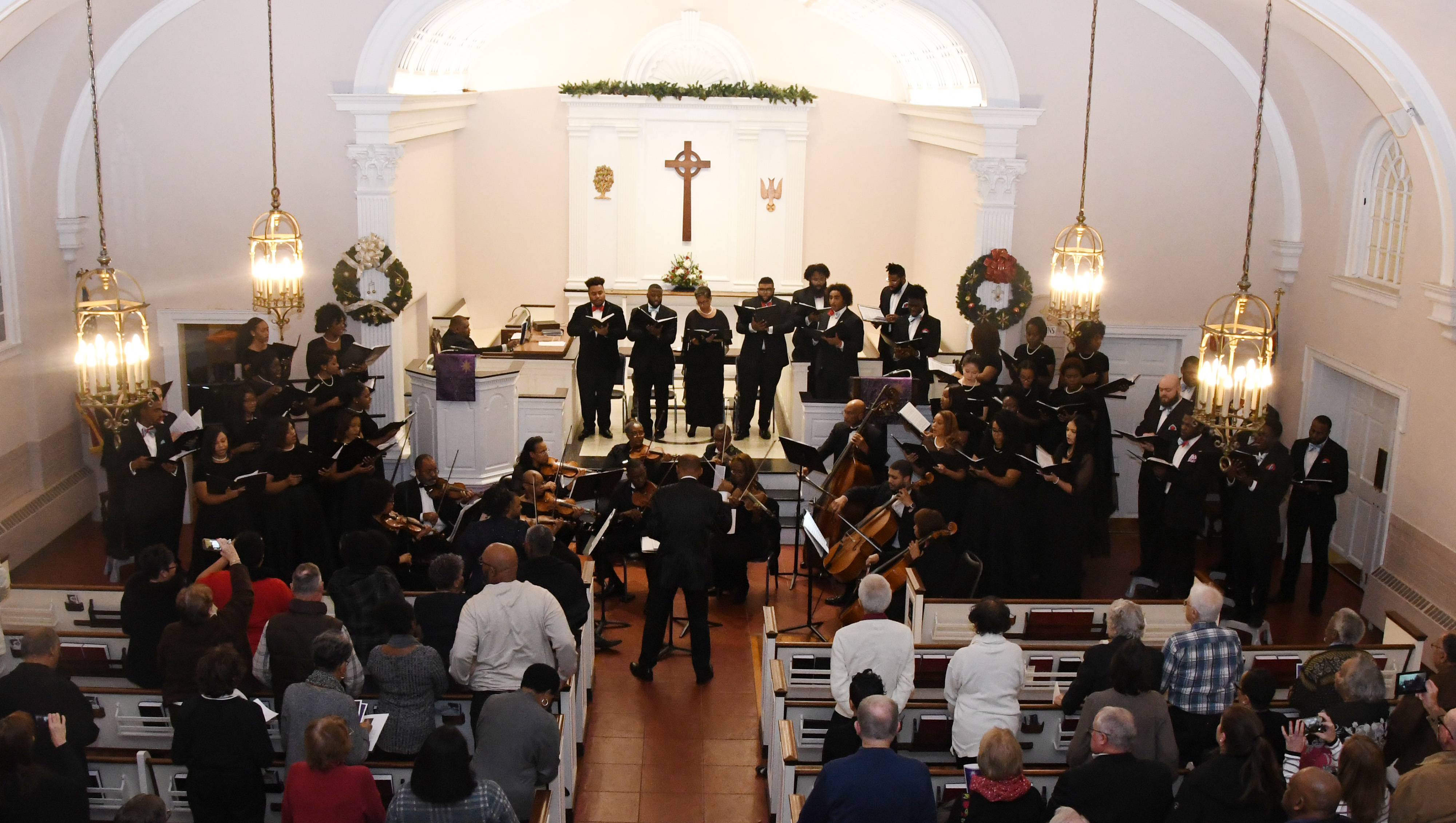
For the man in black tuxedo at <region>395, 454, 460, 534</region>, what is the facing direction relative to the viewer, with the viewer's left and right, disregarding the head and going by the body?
facing the viewer and to the right of the viewer

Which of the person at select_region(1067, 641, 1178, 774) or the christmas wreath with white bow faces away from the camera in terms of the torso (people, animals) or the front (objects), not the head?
the person

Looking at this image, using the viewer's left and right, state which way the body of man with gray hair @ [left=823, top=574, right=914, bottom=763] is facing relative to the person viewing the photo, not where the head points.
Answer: facing away from the viewer

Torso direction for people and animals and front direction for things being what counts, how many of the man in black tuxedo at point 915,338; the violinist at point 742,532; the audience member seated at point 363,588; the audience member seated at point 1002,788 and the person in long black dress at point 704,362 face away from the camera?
2

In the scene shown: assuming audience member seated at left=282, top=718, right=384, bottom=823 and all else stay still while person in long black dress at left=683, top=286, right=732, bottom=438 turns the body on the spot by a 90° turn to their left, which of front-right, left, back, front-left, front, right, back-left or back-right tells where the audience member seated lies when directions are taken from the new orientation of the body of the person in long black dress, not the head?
right

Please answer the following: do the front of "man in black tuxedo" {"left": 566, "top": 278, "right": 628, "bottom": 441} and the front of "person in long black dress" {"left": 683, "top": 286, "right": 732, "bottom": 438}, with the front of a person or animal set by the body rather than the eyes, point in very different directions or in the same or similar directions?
same or similar directions

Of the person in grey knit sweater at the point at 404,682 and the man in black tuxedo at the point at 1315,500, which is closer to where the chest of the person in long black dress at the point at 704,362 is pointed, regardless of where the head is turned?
the person in grey knit sweater

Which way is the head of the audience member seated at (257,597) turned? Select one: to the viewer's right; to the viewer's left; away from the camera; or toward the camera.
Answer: away from the camera

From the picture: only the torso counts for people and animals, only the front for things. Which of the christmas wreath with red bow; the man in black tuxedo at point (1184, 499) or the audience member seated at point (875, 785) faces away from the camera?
the audience member seated

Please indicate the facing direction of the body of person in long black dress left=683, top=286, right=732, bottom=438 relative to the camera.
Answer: toward the camera

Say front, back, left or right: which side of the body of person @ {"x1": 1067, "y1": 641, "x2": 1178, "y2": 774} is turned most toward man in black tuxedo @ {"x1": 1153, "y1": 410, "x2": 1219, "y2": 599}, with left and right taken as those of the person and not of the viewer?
front

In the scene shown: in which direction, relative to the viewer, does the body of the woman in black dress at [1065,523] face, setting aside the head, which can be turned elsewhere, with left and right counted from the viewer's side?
facing the viewer and to the left of the viewer

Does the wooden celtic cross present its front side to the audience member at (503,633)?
yes

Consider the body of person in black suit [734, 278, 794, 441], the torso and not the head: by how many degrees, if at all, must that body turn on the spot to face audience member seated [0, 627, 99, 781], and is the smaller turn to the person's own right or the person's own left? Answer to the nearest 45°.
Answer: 0° — they already face them

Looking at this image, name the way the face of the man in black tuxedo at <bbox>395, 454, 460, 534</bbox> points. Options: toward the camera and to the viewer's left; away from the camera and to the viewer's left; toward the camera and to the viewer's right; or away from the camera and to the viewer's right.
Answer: toward the camera and to the viewer's right

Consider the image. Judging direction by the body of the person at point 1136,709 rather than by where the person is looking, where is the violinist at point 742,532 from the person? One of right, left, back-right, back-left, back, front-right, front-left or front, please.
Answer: front-left

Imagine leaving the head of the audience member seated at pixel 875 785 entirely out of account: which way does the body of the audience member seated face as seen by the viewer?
away from the camera
